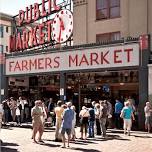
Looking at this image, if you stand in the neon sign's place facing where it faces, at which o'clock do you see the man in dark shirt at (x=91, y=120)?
The man in dark shirt is roughly at 10 o'clock from the neon sign.

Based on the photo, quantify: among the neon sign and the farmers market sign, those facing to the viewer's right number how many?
0

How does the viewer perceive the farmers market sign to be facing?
facing the viewer and to the left of the viewer

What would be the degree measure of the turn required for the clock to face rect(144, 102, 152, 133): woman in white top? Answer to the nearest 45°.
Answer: approximately 90° to its left

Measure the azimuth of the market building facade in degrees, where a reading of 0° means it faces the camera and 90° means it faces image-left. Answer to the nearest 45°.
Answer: approximately 45°

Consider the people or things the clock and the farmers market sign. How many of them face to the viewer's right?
0

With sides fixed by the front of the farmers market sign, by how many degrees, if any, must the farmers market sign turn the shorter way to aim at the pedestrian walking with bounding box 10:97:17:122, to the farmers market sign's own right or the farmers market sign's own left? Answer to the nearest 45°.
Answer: approximately 45° to the farmers market sign's own right

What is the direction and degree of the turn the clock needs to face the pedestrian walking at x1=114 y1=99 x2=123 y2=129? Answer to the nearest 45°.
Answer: approximately 90° to its left

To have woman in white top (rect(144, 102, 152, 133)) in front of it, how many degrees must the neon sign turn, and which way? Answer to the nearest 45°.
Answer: approximately 90° to its left

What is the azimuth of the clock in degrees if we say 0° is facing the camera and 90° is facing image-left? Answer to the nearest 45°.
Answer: approximately 45°
